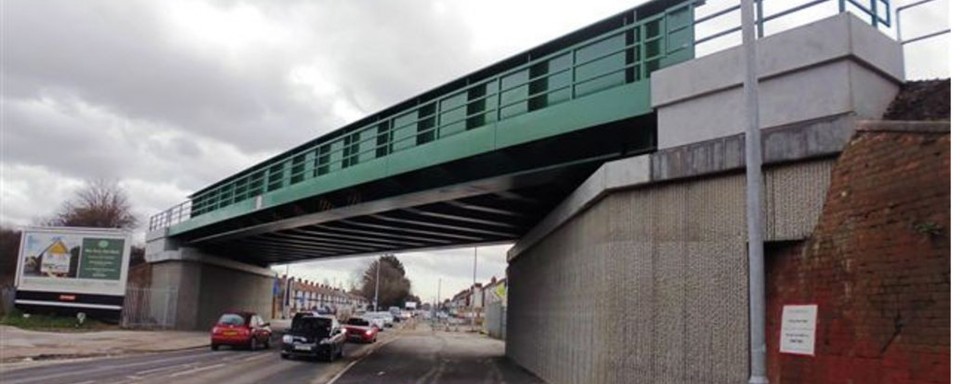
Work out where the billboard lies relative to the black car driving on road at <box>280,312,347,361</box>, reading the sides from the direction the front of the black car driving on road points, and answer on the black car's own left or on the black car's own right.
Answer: on the black car's own right

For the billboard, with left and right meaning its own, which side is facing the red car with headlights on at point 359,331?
left

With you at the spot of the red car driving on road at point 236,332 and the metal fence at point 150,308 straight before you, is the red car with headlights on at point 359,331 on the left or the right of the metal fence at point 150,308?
right

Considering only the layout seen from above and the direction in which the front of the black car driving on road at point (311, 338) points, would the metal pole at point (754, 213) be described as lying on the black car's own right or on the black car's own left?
on the black car's own left

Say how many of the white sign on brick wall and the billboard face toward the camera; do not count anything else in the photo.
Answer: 2

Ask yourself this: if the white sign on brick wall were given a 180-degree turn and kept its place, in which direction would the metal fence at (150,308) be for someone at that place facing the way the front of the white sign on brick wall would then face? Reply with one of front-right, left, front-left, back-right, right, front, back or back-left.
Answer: front-left

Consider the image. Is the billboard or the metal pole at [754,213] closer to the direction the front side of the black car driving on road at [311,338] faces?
the metal pole

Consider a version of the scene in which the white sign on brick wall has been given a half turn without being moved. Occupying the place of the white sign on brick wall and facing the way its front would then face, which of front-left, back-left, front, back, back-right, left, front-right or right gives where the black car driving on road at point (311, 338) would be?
front-left

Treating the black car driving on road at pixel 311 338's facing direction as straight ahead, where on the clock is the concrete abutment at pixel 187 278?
The concrete abutment is roughly at 4 o'clock from the black car driving on road.
